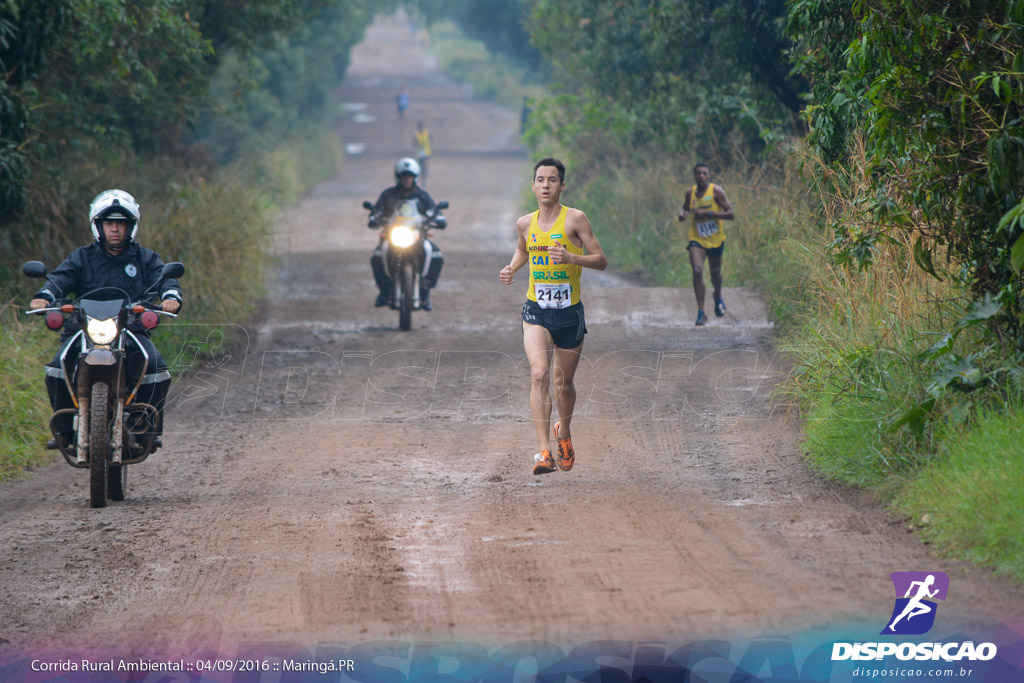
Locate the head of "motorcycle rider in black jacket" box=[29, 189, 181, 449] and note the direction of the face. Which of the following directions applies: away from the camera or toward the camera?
toward the camera

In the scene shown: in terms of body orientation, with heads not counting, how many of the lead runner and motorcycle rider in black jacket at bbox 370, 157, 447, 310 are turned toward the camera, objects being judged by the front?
2

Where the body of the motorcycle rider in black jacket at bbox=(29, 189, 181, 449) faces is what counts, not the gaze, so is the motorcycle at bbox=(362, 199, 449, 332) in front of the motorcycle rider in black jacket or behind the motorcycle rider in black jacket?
behind

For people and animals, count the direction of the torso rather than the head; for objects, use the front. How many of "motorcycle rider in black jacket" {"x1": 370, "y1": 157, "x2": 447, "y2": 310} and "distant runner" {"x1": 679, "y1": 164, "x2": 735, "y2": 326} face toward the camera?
2

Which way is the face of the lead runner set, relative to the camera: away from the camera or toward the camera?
toward the camera

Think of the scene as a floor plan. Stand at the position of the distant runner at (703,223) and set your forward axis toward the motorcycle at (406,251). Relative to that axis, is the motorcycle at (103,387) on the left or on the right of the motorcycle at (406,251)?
left

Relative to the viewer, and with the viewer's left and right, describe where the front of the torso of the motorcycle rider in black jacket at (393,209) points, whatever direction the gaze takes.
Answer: facing the viewer

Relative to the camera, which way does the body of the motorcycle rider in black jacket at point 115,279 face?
toward the camera

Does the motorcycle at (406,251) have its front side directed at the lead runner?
yes

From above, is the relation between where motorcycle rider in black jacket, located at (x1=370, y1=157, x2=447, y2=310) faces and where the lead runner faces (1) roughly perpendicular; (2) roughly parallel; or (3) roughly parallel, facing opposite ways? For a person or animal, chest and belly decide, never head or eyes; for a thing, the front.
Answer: roughly parallel

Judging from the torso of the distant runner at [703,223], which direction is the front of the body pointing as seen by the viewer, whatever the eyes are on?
toward the camera

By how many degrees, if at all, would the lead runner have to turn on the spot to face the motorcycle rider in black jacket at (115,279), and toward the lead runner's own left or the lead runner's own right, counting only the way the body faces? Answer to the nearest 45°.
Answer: approximately 90° to the lead runner's own right

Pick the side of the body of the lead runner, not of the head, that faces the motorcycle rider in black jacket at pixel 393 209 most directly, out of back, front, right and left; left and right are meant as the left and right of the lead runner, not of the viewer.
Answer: back

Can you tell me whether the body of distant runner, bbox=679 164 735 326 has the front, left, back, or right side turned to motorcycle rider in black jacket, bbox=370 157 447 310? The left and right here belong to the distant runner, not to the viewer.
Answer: right

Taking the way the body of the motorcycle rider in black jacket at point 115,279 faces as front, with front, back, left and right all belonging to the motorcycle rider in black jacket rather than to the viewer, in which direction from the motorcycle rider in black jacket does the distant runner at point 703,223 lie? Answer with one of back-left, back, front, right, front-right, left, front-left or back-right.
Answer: back-left
